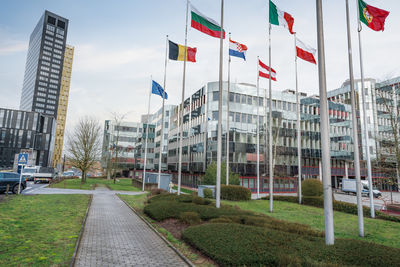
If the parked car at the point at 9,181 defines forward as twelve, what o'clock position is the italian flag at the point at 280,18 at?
The italian flag is roughly at 2 o'clock from the parked car.

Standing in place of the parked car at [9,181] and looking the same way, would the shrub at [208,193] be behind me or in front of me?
in front

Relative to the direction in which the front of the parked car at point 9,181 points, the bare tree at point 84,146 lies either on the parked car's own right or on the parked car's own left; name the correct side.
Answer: on the parked car's own left

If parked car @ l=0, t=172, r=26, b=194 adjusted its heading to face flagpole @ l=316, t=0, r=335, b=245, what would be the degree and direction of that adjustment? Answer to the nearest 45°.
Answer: approximately 90° to its right

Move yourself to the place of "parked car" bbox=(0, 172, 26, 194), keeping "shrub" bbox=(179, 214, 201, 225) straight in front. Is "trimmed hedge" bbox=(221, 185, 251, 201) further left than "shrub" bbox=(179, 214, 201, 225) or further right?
left

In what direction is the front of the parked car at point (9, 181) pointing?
to the viewer's right

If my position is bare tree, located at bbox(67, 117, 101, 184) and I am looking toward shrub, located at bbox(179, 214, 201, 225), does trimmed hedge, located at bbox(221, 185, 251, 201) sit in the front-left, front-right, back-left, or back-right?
front-left

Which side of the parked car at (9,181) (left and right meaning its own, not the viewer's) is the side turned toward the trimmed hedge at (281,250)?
right

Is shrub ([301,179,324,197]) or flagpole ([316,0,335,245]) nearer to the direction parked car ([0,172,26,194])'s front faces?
the shrub
